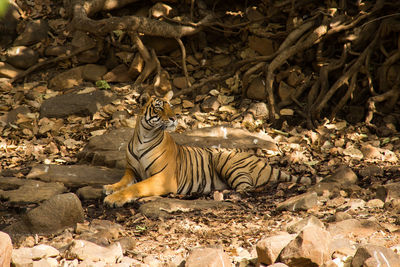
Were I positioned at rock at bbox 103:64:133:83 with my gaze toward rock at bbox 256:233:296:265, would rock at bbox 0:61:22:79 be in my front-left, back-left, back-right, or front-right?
back-right

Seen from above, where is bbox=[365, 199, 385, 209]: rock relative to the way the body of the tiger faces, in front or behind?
behind

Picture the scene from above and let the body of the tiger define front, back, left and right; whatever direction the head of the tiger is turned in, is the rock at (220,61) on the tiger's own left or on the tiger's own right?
on the tiger's own right

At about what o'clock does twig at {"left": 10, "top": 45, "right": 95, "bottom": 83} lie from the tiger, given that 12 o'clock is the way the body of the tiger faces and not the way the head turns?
The twig is roughly at 2 o'clock from the tiger.

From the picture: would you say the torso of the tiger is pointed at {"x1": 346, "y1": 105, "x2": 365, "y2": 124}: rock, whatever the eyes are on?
no

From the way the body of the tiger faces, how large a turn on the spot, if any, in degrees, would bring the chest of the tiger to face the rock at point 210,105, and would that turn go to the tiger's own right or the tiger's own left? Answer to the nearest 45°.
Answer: approximately 90° to the tiger's own right

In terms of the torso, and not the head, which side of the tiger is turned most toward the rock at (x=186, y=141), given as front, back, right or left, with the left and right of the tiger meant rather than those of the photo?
right

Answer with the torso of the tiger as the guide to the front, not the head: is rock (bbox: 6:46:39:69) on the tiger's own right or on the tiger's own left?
on the tiger's own right

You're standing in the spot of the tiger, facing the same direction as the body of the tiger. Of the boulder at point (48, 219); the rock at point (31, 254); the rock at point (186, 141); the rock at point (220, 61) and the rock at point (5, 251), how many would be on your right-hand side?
2

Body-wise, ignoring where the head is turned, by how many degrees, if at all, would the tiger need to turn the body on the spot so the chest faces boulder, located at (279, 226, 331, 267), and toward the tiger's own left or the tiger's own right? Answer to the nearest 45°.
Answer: approximately 90° to the tiger's own left

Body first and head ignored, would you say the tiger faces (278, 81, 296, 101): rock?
no

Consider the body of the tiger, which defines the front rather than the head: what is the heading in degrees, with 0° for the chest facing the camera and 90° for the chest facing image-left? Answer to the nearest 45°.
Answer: approximately 90°

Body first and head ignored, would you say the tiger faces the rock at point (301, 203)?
no

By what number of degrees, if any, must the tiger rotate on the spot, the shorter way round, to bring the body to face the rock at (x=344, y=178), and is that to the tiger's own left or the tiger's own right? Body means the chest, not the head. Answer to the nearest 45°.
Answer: approximately 180°

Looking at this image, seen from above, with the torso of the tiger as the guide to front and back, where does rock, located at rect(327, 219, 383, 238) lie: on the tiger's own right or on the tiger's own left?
on the tiger's own left

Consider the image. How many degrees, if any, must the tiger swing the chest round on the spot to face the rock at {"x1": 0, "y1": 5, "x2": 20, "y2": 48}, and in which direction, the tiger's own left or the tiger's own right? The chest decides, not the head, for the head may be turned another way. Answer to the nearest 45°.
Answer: approximately 45° to the tiger's own right

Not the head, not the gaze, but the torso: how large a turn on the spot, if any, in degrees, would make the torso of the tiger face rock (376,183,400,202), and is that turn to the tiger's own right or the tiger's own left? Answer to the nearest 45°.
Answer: approximately 135° to the tiger's own left
